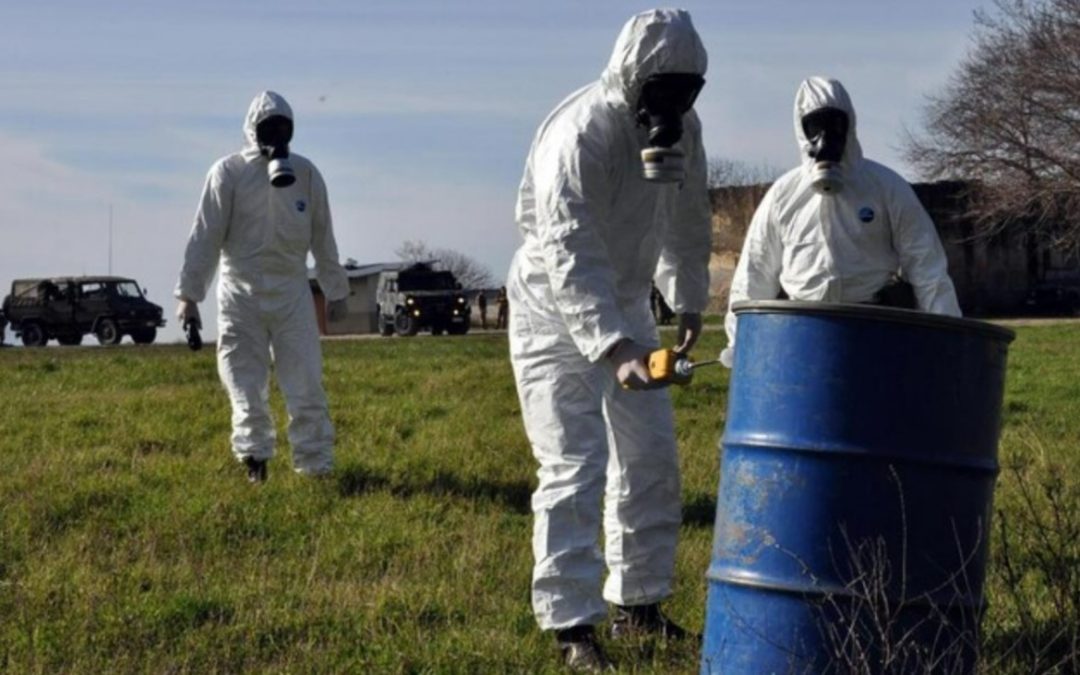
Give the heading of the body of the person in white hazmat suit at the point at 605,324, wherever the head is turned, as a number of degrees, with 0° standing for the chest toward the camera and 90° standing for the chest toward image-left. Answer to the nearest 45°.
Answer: approximately 315°

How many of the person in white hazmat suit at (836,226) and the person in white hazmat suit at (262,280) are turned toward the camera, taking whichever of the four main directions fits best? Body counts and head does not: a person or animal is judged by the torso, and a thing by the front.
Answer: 2

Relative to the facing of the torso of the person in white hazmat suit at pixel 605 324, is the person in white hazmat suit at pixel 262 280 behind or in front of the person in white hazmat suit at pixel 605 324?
behind

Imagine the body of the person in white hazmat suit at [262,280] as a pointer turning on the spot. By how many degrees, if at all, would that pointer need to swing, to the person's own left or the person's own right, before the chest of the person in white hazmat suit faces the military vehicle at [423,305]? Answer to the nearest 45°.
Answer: approximately 180°

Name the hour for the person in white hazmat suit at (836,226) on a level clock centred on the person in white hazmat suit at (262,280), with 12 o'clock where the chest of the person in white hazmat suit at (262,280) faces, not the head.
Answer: the person in white hazmat suit at (836,226) is roughly at 10 o'clock from the person in white hazmat suit at (262,280).
